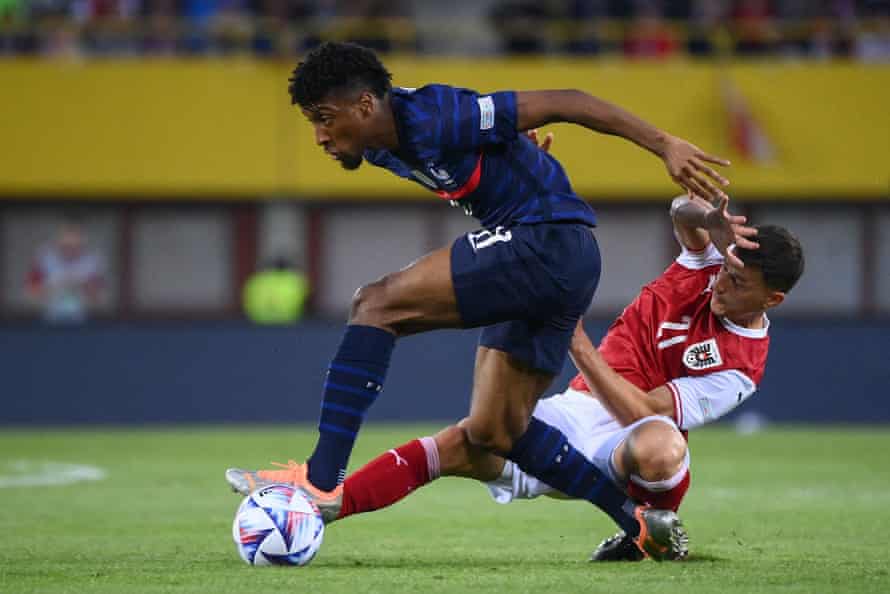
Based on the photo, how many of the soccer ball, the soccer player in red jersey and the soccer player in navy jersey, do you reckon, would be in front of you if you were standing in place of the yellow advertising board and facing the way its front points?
3

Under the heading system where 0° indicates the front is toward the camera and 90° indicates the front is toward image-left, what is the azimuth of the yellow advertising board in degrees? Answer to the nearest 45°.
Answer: approximately 0°

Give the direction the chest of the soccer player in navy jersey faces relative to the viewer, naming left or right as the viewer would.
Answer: facing to the left of the viewer

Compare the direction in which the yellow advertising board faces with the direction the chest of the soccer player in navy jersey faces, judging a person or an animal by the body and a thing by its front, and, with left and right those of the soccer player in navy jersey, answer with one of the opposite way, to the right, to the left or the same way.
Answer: to the left

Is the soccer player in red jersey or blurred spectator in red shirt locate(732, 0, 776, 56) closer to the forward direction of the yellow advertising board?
the soccer player in red jersey

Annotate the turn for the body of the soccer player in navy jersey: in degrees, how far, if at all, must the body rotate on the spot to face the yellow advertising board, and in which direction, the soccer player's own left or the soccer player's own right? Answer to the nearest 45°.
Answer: approximately 90° to the soccer player's own right

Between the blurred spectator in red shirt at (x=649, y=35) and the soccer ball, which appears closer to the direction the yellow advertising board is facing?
the soccer ball

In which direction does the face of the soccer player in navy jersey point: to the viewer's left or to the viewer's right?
to the viewer's left

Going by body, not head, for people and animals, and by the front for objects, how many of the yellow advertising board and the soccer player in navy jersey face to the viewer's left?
1
